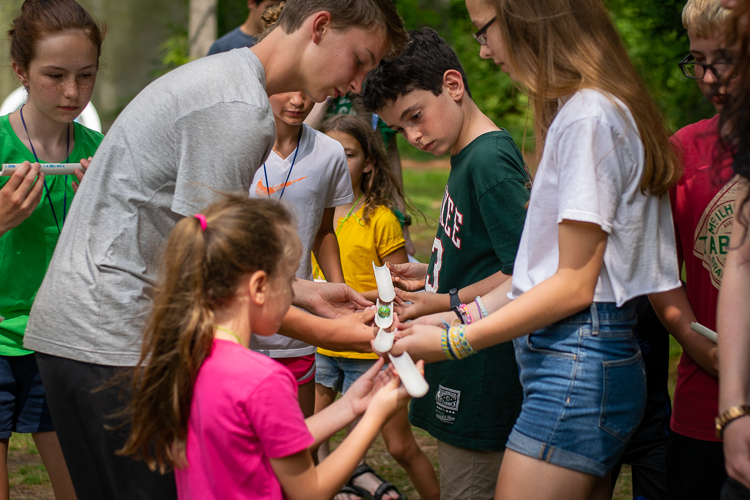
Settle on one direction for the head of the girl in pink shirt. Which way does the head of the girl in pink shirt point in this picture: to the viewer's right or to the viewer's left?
to the viewer's right

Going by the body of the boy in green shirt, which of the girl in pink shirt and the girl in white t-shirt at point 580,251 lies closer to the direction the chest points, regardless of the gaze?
the girl in pink shirt

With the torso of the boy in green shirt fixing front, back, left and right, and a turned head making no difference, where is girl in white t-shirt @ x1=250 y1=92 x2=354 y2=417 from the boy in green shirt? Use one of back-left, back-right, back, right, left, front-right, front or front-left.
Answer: right

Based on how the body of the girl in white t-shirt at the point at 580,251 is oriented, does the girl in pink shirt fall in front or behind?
in front

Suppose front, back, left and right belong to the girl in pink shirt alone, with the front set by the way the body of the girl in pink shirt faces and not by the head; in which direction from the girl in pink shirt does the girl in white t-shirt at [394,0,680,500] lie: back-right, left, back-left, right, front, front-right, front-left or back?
front-right

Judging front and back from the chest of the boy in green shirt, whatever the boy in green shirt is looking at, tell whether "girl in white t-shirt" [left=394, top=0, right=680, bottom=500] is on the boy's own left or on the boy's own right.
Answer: on the boy's own left

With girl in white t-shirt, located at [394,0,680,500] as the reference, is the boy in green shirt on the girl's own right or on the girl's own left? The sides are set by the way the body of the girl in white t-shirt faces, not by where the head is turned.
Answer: on the girl's own right

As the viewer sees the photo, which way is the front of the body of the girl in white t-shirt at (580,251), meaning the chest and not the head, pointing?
to the viewer's left

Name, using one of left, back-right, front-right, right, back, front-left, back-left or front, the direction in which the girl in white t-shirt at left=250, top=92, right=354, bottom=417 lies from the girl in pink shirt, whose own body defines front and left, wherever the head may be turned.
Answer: front-left

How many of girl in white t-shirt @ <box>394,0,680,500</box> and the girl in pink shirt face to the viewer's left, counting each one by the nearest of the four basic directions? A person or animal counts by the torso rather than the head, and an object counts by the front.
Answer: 1

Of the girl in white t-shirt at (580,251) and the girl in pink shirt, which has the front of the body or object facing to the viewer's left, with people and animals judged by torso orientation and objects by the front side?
the girl in white t-shirt

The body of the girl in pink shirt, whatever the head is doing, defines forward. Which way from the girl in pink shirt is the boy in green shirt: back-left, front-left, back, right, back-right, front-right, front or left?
front

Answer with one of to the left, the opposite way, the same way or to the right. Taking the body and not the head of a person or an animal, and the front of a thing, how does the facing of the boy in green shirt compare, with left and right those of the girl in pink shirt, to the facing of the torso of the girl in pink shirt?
the opposite way

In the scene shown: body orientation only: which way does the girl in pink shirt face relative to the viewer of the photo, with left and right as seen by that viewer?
facing away from the viewer and to the right of the viewer

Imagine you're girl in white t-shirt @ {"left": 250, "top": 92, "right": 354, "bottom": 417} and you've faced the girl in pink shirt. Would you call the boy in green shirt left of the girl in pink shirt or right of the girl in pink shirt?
left

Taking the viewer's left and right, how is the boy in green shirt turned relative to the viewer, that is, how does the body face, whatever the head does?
facing the viewer and to the left of the viewer

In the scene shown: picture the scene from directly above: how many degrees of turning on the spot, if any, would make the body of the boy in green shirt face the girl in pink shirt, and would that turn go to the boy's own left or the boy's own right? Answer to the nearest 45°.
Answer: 0° — they already face them
